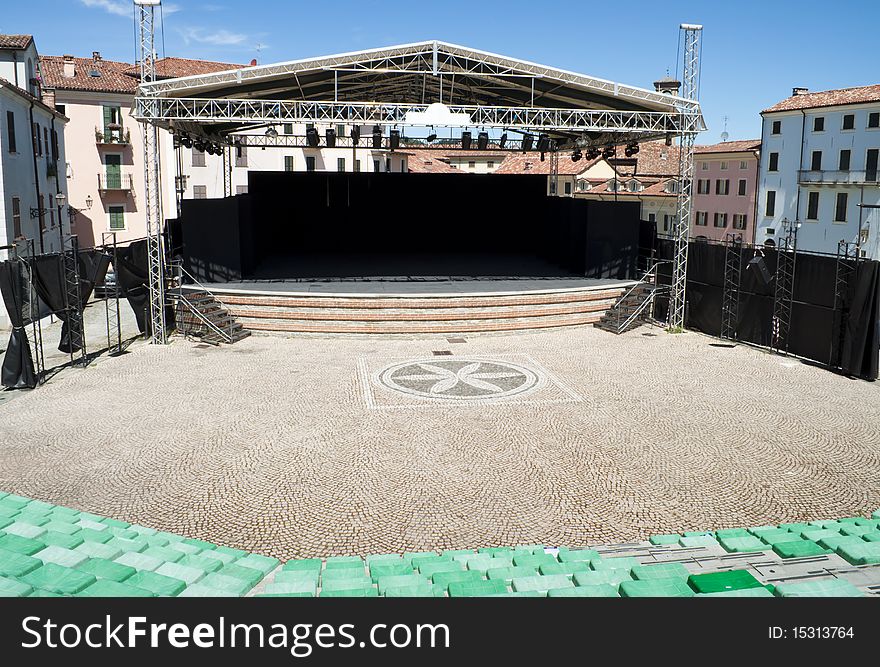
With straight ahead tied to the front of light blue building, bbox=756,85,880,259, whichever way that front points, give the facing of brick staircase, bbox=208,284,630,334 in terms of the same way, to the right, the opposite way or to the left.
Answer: to the left

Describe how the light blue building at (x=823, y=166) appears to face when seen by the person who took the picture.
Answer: facing the viewer and to the left of the viewer

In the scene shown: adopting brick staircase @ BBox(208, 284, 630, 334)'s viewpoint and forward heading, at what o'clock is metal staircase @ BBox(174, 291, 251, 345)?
metal staircase @ BBox(174, 291, 251, 345) is roughly at 3 o'clock from brick staircase @ BBox(208, 284, 630, 334).

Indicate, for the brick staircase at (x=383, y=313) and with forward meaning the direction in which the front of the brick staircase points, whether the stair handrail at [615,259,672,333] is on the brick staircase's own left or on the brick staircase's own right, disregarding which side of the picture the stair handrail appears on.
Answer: on the brick staircase's own left

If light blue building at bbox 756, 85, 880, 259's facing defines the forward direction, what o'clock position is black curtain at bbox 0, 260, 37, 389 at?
The black curtain is roughly at 11 o'clock from the light blue building.

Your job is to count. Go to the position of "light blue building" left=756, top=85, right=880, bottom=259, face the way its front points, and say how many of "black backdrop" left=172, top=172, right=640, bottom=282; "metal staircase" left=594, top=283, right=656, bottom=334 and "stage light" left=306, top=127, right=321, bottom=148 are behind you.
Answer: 0

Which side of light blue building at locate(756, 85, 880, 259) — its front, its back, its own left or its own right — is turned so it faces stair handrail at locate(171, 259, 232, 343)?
front

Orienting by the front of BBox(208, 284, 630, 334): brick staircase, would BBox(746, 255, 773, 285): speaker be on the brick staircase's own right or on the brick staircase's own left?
on the brick staircase's own left

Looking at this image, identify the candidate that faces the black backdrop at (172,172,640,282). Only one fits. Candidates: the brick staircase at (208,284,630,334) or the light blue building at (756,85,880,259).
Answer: the light blue building

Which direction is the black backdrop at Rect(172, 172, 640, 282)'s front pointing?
toward the camera

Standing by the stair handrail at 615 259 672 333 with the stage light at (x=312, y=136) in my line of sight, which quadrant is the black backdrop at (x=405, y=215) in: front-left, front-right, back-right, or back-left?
front-right

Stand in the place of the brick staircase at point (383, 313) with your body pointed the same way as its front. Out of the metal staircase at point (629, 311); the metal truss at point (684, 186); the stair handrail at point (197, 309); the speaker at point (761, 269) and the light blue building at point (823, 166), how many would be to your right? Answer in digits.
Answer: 1

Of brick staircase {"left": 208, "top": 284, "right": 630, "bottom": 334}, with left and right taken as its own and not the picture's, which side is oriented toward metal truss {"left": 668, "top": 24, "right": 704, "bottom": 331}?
left

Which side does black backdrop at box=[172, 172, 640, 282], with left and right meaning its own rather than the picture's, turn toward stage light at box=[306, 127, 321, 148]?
front

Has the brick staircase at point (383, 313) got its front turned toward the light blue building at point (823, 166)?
no

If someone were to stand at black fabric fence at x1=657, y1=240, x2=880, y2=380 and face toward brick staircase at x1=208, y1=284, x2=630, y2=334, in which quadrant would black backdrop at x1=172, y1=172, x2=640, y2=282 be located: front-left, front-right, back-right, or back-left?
front-right

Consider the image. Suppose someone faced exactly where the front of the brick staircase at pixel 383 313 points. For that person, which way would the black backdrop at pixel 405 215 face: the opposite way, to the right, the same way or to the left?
the same way
